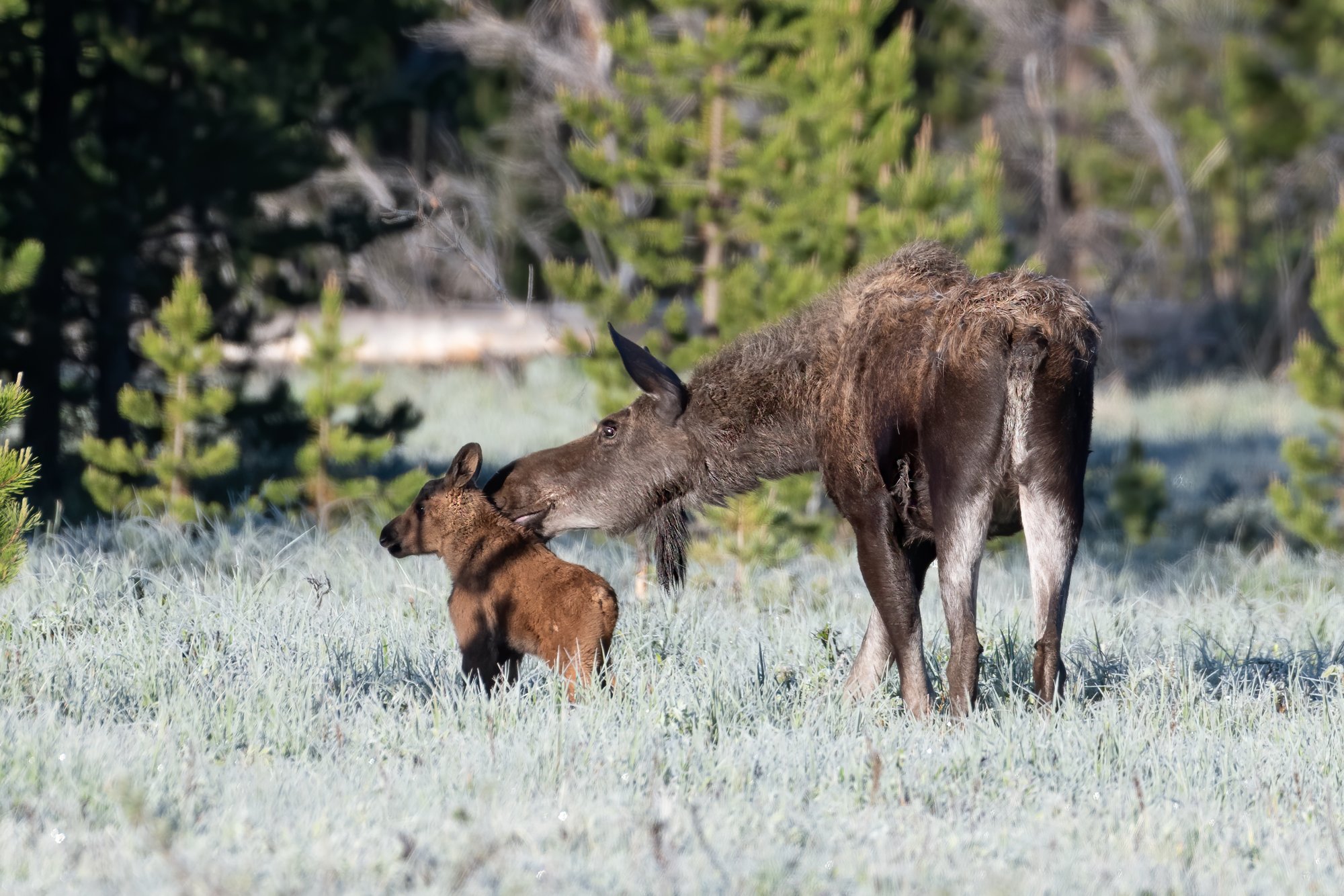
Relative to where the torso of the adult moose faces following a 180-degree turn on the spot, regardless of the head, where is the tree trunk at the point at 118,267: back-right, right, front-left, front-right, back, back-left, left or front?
back

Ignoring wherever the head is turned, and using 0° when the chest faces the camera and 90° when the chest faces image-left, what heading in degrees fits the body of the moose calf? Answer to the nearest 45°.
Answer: approximately 90°

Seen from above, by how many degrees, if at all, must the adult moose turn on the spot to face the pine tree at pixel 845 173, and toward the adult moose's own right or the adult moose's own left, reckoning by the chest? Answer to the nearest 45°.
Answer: approximately 45° to the adult moose's own right

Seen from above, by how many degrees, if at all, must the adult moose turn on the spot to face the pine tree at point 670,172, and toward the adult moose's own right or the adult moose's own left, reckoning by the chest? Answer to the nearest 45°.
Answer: approximately 45° to the adult moose's own right

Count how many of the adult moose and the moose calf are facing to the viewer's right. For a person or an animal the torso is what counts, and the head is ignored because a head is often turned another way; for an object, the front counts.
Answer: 0

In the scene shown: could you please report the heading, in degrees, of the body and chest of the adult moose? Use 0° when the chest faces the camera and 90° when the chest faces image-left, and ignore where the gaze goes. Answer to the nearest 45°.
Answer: approximately 135°

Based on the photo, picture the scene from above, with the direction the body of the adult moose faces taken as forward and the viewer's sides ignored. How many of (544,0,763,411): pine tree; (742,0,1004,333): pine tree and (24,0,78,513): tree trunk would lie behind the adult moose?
0

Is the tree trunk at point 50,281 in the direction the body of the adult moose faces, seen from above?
yes

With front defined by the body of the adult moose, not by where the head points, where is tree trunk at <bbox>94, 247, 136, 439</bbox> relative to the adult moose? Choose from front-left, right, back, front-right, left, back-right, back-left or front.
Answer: front

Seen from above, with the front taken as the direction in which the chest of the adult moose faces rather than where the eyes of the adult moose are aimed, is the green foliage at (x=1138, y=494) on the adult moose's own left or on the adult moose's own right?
on the adult moose's own right

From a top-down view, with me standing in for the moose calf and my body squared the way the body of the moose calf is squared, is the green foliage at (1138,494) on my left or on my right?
on my right

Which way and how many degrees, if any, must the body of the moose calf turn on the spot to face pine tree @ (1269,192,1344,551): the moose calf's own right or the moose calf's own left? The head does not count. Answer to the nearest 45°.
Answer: approximately 135° to the moose calf's own right

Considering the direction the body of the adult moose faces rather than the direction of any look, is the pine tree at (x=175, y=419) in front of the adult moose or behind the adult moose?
in front

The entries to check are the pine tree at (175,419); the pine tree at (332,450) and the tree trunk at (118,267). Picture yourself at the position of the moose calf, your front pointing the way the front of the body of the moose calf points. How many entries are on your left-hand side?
0
